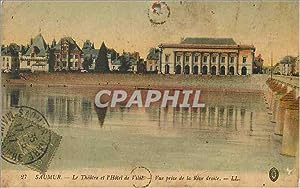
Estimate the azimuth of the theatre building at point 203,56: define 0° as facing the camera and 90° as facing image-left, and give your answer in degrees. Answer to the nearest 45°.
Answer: approximately 0°
